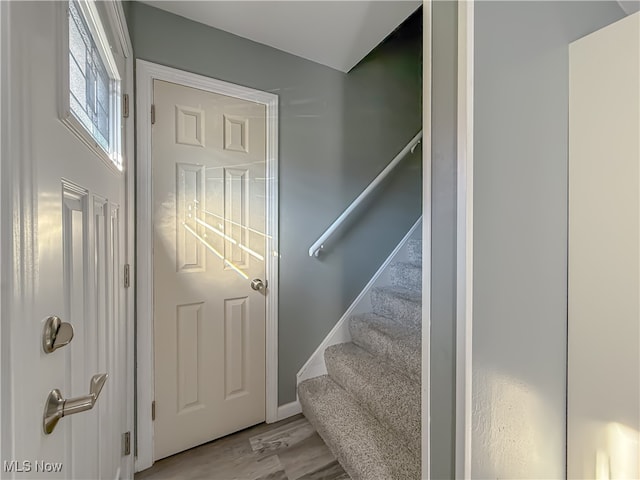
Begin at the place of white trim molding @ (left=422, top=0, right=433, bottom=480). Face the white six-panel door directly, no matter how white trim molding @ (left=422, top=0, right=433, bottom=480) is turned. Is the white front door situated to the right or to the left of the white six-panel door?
left

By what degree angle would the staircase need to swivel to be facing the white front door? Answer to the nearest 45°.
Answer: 0° — it already faces it

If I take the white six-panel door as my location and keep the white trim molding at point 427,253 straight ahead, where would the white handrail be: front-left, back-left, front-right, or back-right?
front-left

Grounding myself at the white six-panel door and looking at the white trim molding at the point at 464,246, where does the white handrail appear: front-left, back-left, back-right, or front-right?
front-left

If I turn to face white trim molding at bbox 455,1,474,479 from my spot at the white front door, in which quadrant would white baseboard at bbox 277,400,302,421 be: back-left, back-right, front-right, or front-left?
front-left

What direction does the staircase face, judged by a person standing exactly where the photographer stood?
facing the viewer and to the left of the viewer
